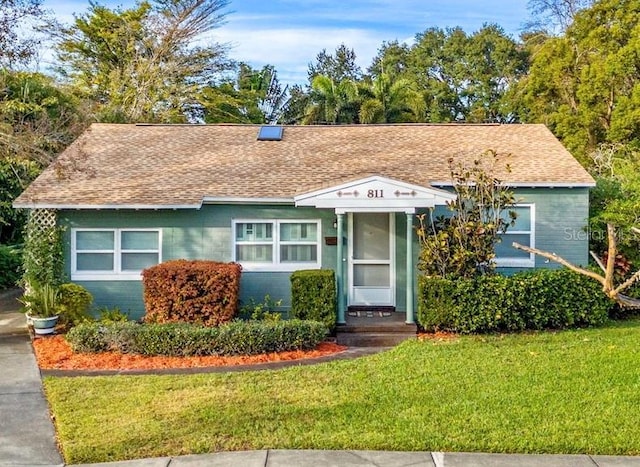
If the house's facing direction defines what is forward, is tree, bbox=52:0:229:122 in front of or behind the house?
behind

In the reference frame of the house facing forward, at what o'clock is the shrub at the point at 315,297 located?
The shrub is roughly at 11 o'clock from the house.

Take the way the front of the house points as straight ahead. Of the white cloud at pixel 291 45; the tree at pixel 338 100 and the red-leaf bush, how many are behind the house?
2

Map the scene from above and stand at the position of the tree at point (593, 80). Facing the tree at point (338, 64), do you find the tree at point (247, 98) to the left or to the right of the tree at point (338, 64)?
left

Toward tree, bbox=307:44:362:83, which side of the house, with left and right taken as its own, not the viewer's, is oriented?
back

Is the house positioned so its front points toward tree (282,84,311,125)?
no

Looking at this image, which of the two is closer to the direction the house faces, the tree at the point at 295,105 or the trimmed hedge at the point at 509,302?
the trimmed hedge

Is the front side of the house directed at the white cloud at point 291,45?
no

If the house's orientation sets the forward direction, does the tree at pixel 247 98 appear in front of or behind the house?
behind

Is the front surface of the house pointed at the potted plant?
no

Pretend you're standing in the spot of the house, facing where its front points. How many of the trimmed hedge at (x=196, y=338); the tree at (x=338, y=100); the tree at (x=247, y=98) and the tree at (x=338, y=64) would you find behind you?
3

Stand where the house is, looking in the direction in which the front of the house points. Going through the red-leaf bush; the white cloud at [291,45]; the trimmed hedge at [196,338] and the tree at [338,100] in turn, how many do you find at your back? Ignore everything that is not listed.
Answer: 2

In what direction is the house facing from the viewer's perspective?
toward the camera

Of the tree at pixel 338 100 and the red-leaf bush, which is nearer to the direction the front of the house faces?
the red-leaf bush

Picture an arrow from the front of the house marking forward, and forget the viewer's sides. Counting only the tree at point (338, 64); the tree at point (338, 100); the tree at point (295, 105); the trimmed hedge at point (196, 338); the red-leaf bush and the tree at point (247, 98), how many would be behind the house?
4

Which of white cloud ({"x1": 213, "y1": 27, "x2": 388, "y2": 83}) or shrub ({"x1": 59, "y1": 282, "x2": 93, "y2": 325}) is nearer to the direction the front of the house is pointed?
the shrub

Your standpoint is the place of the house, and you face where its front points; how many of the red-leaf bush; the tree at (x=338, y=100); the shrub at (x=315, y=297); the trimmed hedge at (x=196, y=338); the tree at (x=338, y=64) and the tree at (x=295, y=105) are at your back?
3

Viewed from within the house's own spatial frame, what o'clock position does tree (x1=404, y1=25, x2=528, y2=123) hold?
The tree is roughly at 7 o'clock from the house.
